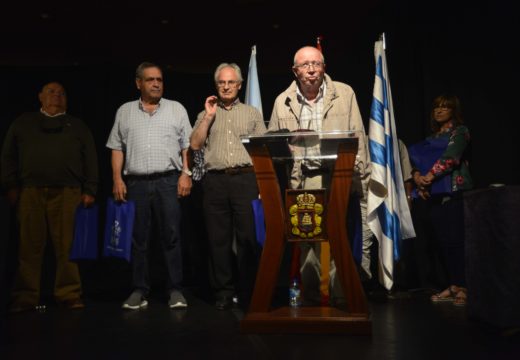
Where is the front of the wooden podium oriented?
toward the camera

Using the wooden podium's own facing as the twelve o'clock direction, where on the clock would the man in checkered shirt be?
The man in checkered shirt is roughly at 4 o'clock from the wooden podium.

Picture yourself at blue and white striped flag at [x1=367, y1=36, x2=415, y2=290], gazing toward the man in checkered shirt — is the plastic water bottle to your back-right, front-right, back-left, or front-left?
front-left

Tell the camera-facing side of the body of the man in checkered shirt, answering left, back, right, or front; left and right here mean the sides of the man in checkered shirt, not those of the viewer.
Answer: front

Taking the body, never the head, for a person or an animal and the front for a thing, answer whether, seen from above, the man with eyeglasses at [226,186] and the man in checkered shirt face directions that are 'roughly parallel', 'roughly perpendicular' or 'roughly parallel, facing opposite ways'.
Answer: roughly parallel

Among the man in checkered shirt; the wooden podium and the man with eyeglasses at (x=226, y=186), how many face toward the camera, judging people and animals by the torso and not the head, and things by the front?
3

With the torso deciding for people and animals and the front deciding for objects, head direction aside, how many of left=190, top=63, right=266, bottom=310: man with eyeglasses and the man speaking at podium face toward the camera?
2

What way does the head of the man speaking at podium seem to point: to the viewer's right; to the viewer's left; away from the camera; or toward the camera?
toward the camera

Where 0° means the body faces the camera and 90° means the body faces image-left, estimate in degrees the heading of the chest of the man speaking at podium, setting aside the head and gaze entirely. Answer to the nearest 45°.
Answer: approximately 0°

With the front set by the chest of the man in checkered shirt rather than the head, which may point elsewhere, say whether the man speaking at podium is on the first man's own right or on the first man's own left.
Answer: on the first man's own left

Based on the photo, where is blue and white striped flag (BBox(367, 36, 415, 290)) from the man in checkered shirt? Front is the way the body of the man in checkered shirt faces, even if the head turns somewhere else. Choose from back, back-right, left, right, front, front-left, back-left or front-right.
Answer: left
